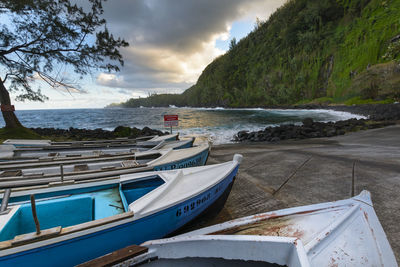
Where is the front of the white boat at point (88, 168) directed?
to the viewer's right

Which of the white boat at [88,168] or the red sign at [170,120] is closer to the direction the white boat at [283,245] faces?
the red sign

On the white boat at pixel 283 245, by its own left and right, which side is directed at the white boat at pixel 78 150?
left

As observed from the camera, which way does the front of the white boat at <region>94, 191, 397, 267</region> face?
facing away from the viewer and to the right of the viewer

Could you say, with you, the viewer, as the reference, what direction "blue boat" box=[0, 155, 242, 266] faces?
facing away from the viewer and to the right of the viewer

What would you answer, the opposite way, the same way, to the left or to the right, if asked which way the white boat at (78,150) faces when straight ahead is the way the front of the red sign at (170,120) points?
to the left

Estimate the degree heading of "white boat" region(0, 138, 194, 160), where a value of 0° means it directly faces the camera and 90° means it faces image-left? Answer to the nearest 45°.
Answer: approximately 270°

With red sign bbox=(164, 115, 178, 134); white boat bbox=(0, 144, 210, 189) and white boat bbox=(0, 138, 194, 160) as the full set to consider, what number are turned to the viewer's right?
2

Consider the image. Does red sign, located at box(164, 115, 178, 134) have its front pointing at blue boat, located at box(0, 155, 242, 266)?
yes
